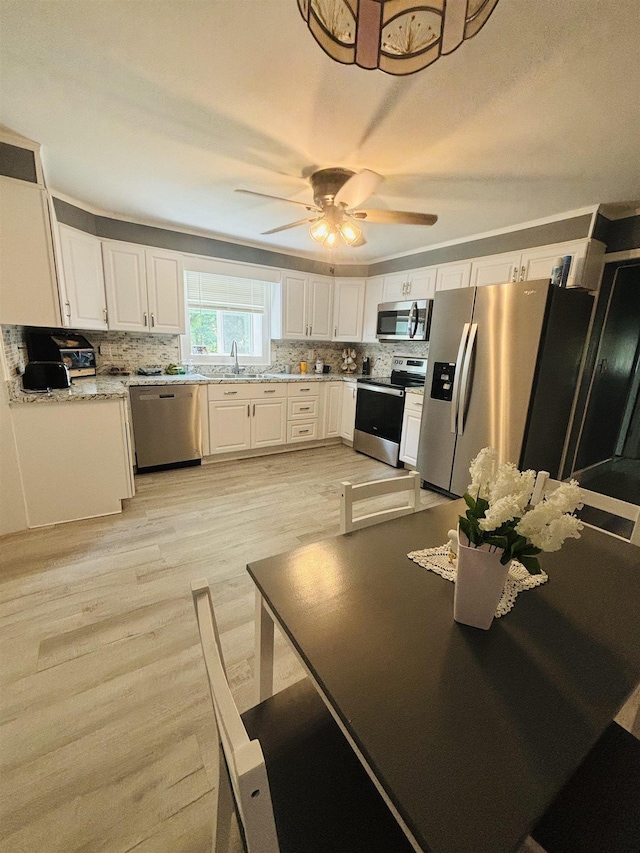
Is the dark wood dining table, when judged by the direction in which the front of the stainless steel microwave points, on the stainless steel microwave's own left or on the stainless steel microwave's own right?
on the stainless steel microwave's own left

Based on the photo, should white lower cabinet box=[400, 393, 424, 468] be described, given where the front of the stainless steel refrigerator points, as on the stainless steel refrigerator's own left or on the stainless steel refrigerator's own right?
on the stainless steel refrigerator's own right

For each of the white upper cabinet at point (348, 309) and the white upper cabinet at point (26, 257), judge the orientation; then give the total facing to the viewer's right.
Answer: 1

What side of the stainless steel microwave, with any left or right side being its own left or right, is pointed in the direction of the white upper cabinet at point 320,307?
right

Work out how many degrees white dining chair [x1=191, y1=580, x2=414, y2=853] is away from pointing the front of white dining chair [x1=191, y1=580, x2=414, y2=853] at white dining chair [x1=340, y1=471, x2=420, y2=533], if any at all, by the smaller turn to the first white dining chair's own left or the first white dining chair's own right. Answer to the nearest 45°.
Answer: approximately 45° to the first white dining chair's own left

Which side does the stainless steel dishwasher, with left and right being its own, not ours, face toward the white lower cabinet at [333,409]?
left

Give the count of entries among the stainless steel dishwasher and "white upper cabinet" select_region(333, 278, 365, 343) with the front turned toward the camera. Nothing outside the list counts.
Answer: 2

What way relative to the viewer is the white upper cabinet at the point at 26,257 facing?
to the viewer's right

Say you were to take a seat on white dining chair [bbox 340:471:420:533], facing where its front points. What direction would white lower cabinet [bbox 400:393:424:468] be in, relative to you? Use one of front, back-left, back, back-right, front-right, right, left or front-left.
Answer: back-left

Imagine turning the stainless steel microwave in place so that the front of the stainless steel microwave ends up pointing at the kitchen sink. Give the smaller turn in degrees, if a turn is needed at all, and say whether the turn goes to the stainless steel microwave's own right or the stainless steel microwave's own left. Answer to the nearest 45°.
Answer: approximately 45° to the stainless steel microwave's own right

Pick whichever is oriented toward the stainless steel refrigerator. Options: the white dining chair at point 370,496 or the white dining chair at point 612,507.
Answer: the white dining chair at point 612,507

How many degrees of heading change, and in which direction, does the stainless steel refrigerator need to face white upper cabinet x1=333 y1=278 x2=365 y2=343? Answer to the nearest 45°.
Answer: approximately 90° to its right
